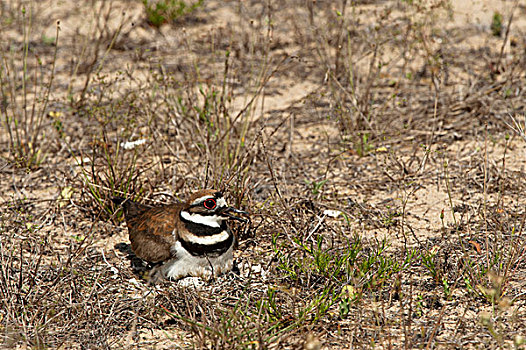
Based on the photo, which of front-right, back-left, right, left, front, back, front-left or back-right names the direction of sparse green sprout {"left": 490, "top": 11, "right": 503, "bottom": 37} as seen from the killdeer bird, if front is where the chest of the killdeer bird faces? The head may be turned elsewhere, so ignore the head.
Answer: left

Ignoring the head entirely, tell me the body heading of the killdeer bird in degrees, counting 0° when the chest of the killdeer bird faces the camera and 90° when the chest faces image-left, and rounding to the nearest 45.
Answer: approximately 315°

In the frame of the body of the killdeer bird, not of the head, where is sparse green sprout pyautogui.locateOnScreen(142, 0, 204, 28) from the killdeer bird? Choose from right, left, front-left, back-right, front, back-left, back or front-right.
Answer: back-left
